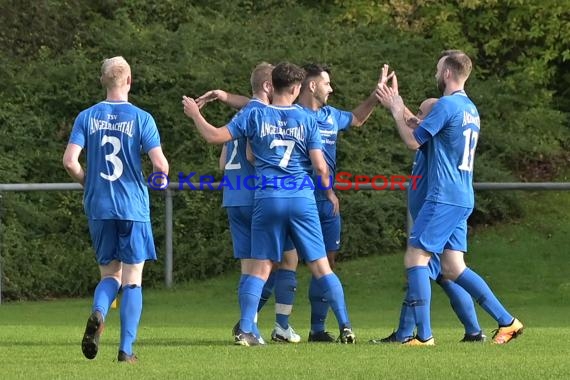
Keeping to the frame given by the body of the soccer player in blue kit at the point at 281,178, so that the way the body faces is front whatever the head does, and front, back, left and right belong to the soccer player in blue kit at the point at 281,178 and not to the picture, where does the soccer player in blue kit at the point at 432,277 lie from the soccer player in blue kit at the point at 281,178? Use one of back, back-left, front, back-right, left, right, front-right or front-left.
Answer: right

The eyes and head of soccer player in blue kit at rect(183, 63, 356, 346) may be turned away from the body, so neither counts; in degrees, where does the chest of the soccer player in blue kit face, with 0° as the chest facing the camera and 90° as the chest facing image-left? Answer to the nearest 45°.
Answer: approximately 180°

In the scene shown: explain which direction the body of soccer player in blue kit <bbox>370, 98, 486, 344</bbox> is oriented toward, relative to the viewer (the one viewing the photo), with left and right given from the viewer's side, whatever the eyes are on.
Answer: facing to the left of the viewer

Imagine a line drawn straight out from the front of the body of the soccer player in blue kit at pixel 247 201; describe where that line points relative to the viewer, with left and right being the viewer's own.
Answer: facing away from the viewer and to the right of the viewer

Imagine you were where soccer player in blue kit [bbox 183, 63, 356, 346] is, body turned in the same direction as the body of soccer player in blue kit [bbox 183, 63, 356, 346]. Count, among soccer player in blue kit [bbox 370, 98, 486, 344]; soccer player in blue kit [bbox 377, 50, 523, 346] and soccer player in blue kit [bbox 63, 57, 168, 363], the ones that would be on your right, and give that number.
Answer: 2

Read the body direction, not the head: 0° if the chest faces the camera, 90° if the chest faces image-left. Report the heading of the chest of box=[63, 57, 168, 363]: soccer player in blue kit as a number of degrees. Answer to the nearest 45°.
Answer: approximately 180°

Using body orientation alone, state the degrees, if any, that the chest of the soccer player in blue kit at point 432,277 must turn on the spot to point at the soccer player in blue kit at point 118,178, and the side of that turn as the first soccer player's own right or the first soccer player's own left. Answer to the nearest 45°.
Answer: approximately 45° to the first soccer player's own left

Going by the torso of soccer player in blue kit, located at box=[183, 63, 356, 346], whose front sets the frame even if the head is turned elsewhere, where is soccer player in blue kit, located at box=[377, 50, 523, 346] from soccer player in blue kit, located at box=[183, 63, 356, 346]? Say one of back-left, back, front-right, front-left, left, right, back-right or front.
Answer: right
